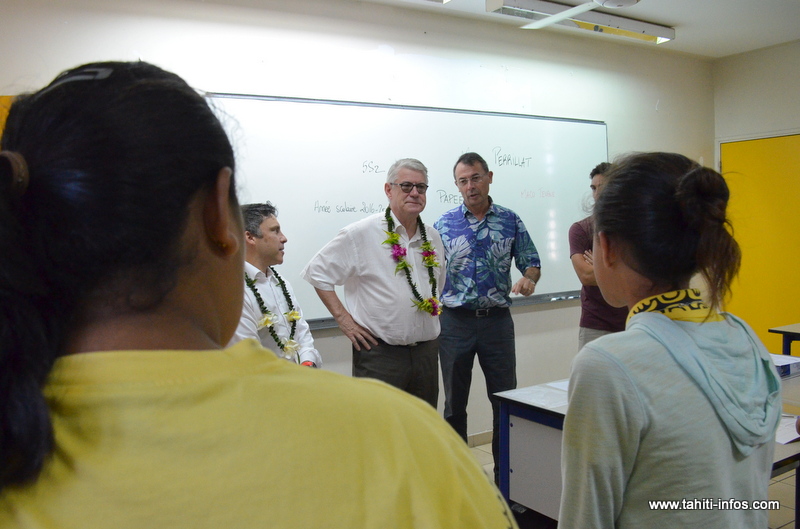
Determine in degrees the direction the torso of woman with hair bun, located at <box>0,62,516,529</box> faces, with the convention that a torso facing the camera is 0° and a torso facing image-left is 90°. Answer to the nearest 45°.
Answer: approximately 225°

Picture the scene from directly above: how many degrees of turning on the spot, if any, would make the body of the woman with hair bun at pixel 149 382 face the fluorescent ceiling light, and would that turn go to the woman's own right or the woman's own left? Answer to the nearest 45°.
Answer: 0° — they already face it

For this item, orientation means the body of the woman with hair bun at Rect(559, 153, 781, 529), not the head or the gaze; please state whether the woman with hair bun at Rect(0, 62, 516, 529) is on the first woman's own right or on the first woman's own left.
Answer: on the first woman's own left

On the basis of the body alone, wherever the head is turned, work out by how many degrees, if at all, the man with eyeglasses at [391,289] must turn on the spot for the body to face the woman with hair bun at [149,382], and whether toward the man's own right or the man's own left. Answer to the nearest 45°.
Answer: approximately 45° to the man's own right

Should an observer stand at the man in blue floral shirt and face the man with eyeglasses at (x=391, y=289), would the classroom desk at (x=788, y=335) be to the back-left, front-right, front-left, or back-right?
back-left

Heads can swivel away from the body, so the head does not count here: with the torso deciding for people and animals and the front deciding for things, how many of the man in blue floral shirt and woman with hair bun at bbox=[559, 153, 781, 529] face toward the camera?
1

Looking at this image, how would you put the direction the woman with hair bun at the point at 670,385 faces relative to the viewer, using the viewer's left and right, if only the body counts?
facing away from the viewer and to the left of the viewer

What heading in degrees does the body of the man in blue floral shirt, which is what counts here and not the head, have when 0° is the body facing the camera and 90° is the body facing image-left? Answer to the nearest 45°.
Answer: approximately 0°

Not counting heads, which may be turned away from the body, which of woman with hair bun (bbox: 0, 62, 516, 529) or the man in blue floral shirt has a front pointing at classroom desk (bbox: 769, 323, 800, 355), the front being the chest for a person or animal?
the woman with hair bun

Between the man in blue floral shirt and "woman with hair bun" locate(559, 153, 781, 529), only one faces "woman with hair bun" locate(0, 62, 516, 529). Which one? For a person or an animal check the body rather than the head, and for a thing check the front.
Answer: the man in blue floral shirt

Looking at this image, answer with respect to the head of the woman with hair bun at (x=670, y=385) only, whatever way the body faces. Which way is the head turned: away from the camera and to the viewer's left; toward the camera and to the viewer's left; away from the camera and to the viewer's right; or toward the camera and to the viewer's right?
away from the camera and to the viewer's left
